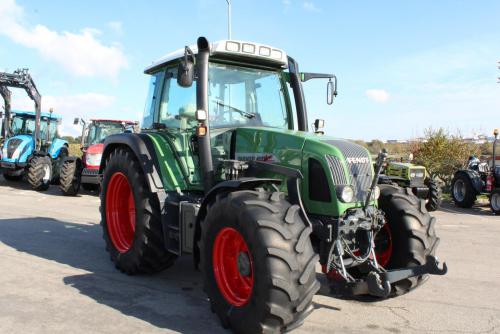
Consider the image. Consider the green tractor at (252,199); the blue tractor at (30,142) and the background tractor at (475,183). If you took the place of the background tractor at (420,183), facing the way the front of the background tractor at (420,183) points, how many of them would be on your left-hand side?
1

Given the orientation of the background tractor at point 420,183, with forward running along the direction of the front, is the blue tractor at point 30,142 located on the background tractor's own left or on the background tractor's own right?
on the background tractor's own right

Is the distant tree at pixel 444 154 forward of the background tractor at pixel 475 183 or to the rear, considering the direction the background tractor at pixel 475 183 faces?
to the rear

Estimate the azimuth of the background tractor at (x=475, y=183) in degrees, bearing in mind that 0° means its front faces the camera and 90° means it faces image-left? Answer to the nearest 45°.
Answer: approximately 315°
